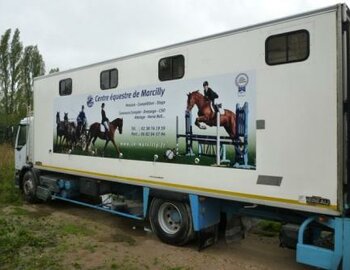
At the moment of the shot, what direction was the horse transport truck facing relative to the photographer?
facing away from the viewer and to the left of the viewer
